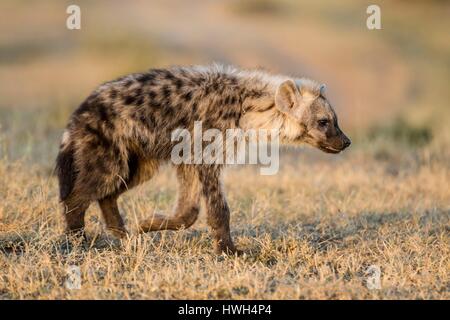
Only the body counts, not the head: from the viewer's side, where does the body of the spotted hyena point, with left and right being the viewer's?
facing to the right of the viewer
